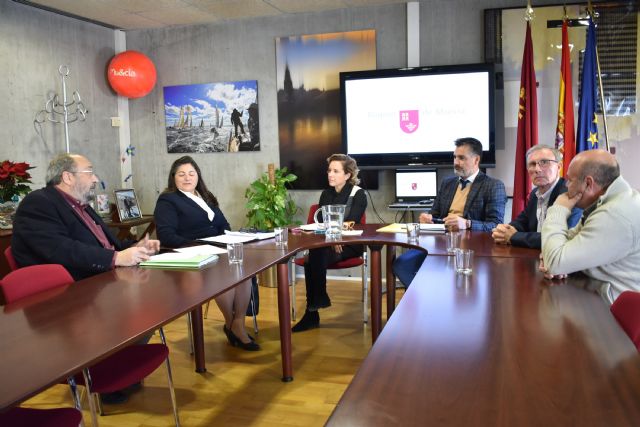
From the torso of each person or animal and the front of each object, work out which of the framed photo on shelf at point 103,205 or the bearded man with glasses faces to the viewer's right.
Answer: the bearded man with glasses

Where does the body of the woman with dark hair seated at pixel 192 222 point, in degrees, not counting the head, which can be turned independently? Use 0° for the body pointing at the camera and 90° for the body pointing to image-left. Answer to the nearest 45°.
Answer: approximately 315°

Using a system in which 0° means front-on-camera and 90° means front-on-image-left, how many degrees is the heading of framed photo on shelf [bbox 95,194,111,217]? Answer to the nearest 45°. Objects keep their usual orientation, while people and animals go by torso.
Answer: approximately 0°

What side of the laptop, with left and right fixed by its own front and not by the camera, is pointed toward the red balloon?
right

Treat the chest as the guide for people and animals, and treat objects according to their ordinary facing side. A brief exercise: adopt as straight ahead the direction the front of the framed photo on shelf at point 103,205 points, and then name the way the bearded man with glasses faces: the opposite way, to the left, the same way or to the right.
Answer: to the left

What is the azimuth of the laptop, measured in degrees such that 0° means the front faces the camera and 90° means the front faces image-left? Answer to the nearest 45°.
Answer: approximately 0°

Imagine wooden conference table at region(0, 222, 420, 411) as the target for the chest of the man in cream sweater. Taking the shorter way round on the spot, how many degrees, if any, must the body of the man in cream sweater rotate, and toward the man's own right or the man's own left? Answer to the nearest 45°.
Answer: approximately 45° to the man's own left
